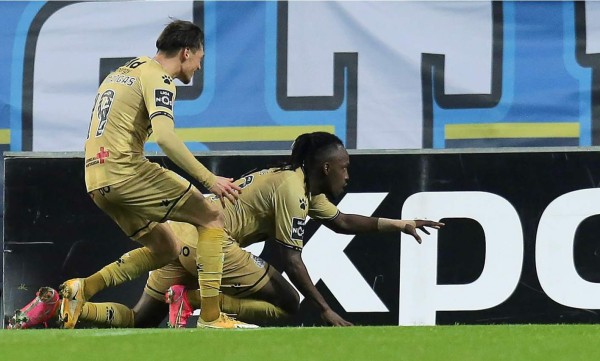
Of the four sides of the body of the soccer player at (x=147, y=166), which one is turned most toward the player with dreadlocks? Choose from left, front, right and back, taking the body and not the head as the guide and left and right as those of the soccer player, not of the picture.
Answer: front

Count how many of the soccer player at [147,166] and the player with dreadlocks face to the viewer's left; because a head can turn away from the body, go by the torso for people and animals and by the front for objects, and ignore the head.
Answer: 0

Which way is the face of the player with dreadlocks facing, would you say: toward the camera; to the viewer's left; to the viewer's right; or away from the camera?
to the viewer's right

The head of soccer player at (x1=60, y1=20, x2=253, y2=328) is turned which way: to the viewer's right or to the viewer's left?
to the viewer's right

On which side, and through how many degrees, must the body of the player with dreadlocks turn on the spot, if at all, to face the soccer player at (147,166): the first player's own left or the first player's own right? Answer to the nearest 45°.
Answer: approximately 135° to the first player's own right

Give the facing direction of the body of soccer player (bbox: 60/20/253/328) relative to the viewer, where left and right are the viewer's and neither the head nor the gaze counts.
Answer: facing away from the viewer and to the right of the viewer

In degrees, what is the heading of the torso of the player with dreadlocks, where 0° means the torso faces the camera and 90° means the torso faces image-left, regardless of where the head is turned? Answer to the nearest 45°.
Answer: approximately 270°
